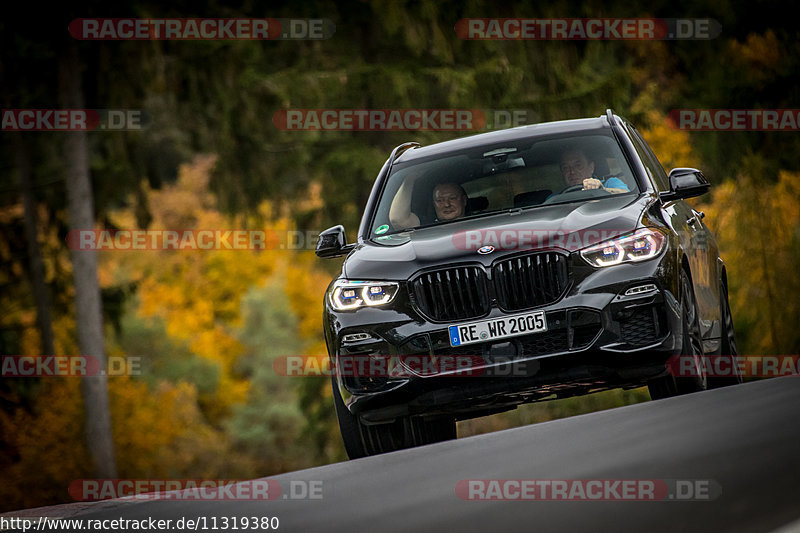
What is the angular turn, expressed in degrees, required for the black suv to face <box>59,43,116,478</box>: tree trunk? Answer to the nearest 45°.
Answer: approximately 135° to its right

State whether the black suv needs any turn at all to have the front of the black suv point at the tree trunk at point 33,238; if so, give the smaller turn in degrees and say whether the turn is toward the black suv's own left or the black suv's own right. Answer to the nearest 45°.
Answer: approximately 135° to the black suv's own right

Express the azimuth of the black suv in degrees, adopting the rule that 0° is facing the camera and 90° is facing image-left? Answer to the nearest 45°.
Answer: approximately 0°
